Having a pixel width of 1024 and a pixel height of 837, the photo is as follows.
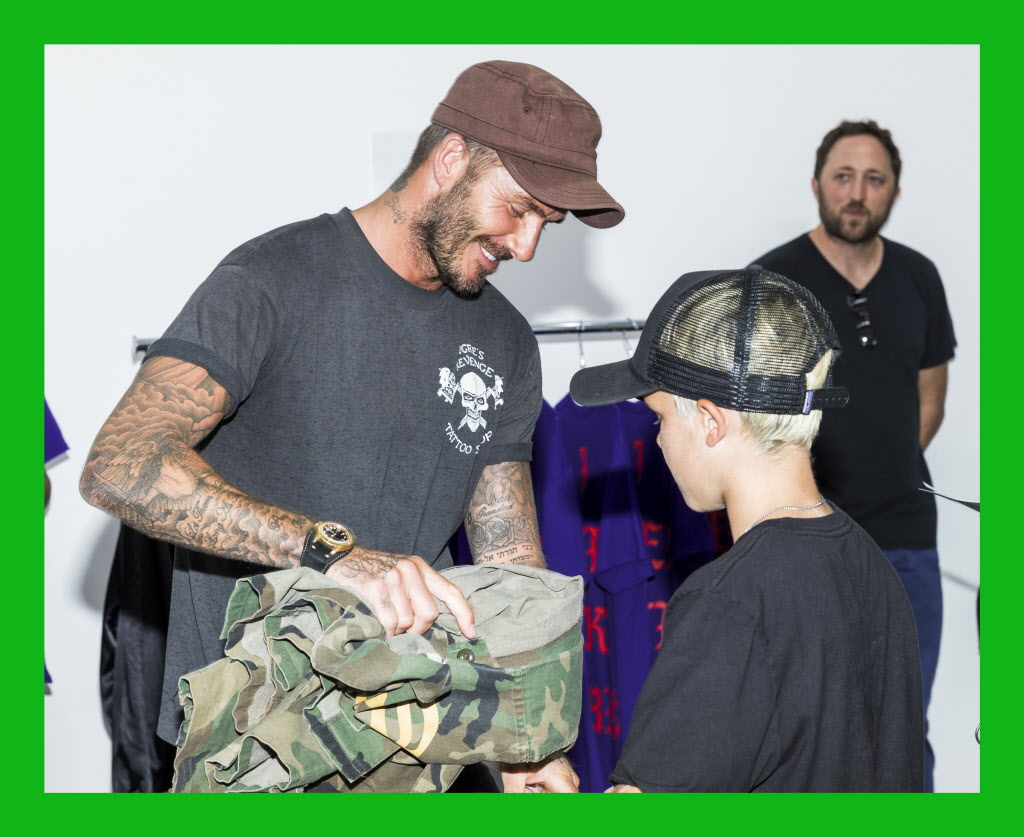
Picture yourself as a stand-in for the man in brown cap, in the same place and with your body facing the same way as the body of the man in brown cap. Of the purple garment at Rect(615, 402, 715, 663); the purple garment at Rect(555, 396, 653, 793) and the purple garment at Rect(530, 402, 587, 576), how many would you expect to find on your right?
0

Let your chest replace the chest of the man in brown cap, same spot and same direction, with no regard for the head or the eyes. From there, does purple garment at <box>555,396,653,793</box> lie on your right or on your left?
on your left

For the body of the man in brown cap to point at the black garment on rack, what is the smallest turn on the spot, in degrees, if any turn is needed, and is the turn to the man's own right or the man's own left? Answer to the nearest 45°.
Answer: approximately 180°

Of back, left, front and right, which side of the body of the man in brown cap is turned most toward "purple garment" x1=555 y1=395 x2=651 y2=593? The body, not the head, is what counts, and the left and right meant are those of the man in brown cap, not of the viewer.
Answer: left

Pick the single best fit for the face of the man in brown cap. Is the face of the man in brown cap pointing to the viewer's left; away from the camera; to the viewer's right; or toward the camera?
to the viewer's right

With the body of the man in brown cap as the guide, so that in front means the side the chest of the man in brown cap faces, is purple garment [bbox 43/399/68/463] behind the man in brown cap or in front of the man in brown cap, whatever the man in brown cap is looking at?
behind

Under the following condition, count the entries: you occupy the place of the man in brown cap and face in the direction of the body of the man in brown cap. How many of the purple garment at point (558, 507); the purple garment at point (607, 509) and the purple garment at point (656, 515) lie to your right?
0

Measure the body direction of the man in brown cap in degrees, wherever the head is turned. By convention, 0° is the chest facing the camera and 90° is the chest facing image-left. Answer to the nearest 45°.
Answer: approximately 315°

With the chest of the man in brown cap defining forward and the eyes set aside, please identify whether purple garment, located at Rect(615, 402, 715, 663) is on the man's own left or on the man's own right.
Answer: on the man's own left
